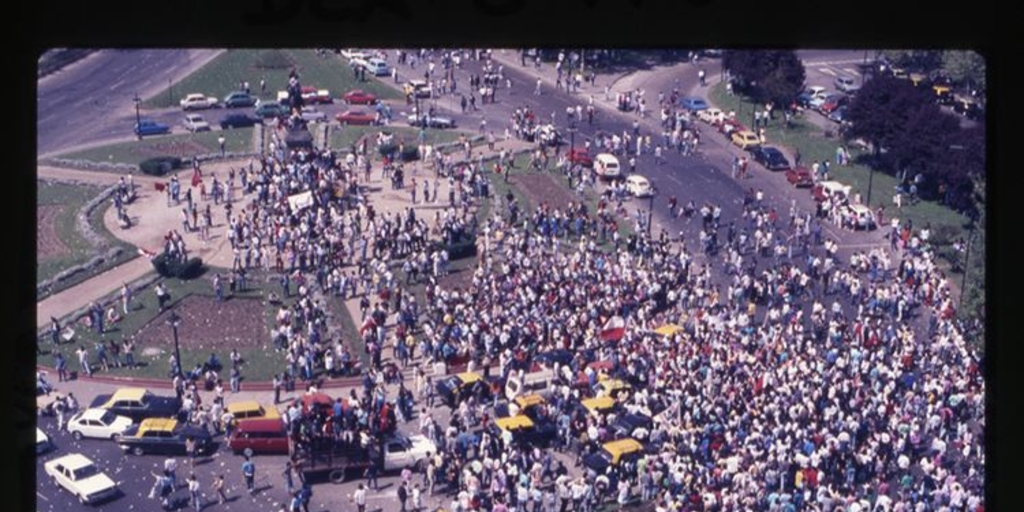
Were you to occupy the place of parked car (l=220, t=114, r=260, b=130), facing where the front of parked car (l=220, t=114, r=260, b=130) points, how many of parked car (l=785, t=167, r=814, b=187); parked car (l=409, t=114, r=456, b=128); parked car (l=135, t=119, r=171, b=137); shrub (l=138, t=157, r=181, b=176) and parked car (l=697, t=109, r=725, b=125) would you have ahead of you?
3
